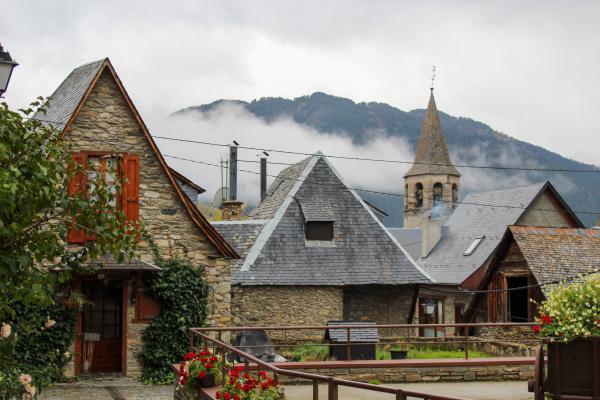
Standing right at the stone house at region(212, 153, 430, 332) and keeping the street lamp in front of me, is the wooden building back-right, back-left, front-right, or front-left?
back-left

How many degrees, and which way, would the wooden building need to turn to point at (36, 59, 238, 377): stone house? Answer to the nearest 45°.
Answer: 0° — it already faces it

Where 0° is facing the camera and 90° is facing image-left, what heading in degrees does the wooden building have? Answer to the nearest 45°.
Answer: approximately 45°

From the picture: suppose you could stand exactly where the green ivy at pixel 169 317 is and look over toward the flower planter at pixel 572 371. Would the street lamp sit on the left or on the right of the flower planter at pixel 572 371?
right

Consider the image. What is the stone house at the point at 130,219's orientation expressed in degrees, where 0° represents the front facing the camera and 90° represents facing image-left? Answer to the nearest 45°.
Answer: approximately 0°

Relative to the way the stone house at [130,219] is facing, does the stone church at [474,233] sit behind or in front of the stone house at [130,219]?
behind
